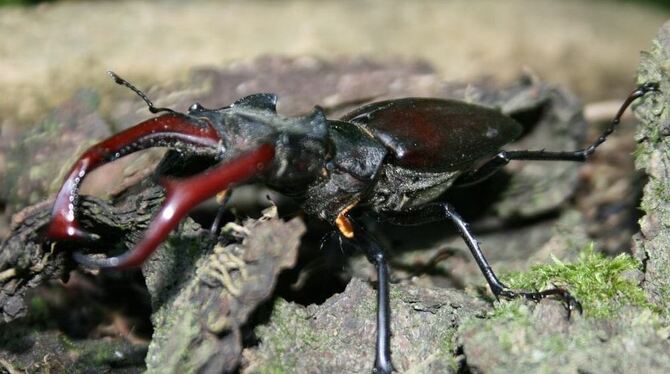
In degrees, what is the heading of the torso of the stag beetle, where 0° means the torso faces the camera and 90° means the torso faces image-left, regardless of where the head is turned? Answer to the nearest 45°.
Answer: approximately 45°
